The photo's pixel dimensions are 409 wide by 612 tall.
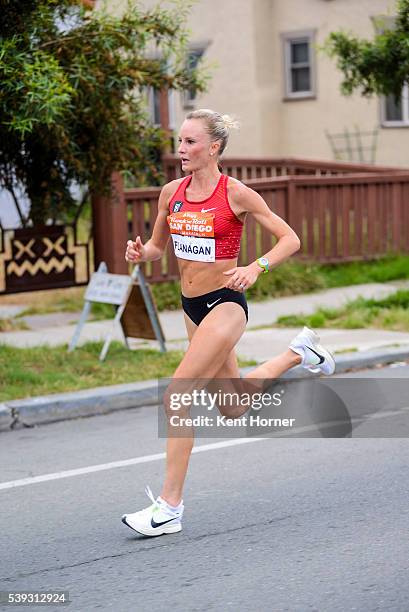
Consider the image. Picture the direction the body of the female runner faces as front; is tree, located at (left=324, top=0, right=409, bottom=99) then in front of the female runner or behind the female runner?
behind

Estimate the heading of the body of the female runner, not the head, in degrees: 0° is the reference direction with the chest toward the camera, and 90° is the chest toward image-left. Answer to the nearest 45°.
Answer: approximately 45°

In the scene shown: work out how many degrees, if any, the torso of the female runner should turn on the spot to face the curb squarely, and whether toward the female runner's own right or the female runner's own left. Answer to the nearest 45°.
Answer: approximately 135° to the female runner's own right

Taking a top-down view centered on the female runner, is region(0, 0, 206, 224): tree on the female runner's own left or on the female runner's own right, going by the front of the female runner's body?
on the female runner's own right

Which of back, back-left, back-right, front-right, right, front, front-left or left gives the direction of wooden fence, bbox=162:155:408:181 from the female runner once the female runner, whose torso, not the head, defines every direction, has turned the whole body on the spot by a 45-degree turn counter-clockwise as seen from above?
back

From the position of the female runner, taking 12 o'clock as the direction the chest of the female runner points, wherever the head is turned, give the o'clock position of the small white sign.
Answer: The small white sign is roughly at 4 o'clock from the female runner.

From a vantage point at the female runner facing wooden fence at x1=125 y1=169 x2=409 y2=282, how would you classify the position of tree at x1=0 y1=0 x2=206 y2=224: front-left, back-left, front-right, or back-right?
front-left

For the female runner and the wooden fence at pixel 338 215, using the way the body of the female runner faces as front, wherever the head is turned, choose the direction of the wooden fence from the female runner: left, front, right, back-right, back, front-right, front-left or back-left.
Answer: back-right
